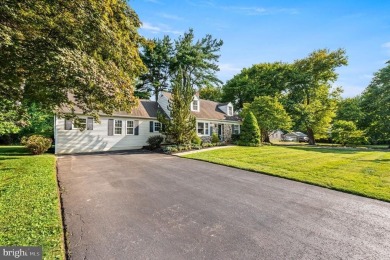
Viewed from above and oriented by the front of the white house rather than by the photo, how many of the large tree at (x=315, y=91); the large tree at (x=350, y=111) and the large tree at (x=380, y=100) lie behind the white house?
0

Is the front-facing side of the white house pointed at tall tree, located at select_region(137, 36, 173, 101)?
no

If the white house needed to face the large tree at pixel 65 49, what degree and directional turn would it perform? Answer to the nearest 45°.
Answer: approximately 45° to its right

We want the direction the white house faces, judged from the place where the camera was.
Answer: facing the viewer and to the right of the viewer

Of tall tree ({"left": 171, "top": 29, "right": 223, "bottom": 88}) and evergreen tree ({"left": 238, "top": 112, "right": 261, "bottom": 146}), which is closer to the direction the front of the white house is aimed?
the evergreen tree

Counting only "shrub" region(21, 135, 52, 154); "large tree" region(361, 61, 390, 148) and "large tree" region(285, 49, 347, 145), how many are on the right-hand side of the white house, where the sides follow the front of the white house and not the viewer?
1

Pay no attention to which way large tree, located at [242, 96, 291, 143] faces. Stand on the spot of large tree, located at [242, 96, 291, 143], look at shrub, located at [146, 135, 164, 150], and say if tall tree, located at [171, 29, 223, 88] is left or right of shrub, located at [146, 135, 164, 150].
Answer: right

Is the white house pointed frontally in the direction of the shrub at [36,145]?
no

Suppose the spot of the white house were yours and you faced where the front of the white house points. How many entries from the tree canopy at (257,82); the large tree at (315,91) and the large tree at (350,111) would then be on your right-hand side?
0

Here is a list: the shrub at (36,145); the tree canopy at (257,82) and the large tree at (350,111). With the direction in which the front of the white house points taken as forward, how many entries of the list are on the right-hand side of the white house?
1

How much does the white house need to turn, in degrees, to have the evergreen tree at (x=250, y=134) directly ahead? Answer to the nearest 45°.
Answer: approximately 45° to its left

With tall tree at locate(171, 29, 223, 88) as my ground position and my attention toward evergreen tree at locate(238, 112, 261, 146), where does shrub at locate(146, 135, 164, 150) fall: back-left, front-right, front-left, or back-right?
front-right

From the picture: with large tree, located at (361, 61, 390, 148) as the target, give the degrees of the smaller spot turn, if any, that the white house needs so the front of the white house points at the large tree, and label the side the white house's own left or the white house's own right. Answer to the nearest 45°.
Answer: approximately 45° to the white house's own left

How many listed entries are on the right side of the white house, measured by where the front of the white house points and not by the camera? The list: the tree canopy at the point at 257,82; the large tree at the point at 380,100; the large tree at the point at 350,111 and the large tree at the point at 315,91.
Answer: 0

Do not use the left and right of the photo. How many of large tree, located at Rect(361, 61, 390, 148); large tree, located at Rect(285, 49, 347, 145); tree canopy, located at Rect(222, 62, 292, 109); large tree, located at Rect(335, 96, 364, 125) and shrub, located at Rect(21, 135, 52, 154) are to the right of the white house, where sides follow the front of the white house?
1

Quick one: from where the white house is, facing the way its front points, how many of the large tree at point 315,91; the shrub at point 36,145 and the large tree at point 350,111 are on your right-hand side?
1

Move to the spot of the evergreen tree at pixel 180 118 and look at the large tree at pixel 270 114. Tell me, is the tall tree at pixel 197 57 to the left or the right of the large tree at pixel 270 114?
left

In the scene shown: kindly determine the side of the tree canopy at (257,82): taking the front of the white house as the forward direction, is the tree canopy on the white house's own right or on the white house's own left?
on the white house's own left
